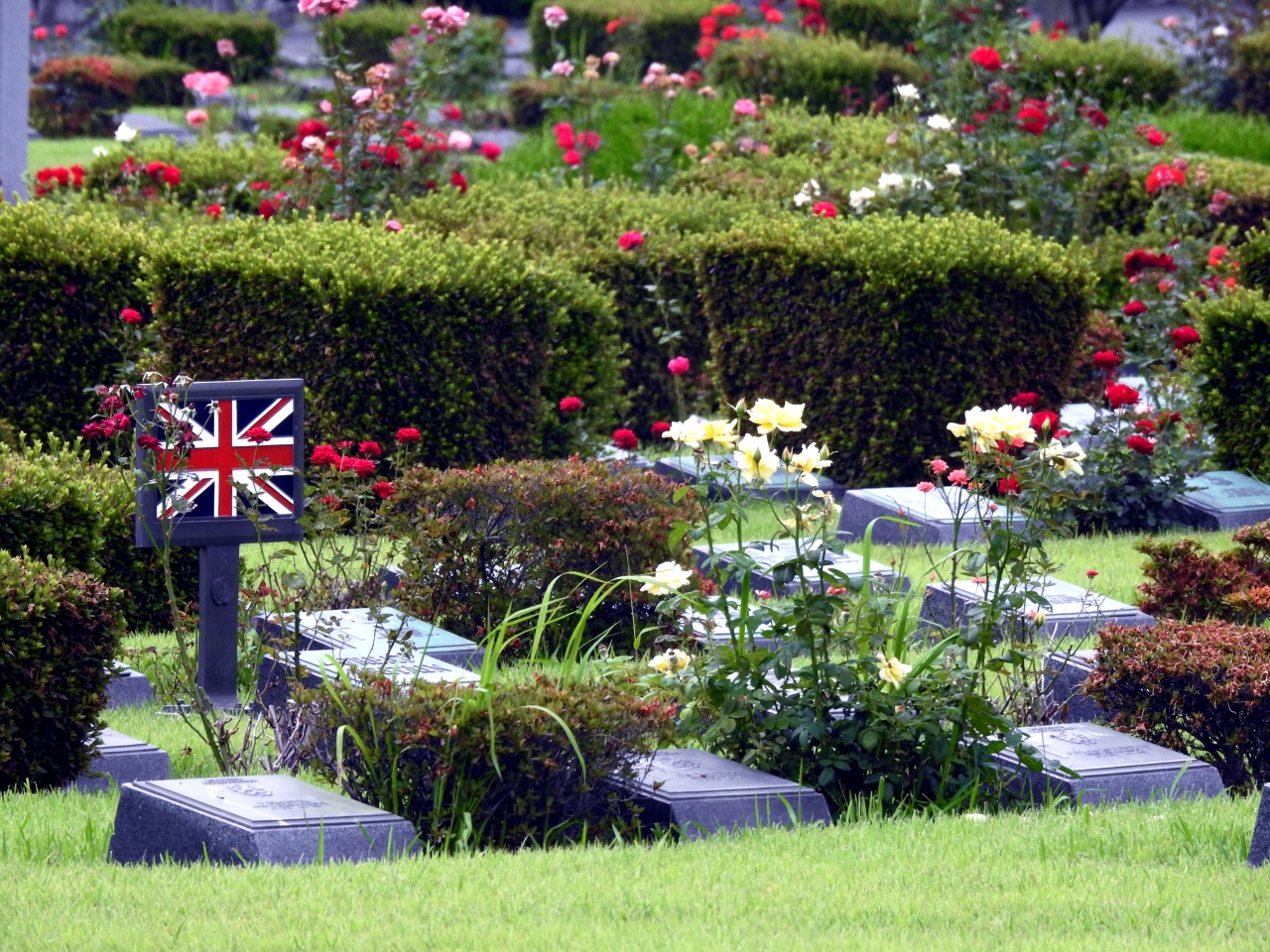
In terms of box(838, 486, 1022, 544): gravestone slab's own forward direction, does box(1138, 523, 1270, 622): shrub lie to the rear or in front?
in front

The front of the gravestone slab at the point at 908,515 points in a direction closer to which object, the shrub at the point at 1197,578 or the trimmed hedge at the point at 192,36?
the shrub

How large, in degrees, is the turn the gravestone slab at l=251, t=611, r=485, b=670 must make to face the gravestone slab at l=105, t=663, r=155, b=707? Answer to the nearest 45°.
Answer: approximately 135° to its right

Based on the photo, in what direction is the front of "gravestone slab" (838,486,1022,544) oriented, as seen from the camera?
facing the viewer and to the right of the viewer

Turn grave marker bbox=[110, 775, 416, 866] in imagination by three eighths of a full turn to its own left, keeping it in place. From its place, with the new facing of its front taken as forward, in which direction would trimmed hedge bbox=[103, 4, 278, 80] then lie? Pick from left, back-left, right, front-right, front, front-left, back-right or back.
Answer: front

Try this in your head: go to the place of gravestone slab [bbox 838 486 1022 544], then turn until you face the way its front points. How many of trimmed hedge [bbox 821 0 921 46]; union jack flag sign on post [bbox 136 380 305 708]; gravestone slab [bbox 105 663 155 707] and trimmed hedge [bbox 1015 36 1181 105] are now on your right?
2

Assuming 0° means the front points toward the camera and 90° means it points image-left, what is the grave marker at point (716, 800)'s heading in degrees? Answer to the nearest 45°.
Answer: approximately 315°

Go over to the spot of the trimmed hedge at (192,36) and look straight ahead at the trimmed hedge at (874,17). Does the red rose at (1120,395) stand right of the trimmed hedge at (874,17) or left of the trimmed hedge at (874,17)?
right

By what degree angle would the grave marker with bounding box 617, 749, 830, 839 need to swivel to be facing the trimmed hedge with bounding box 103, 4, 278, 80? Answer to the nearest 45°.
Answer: approximately 135° to its left

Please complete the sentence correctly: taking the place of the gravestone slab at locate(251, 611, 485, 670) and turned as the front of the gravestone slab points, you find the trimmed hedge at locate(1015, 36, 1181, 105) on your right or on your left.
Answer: on your left

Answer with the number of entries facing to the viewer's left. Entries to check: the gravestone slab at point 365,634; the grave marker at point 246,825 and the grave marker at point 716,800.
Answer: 0

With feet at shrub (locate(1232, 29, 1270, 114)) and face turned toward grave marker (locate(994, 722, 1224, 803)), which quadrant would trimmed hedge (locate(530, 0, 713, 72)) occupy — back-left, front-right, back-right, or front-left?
back-right
